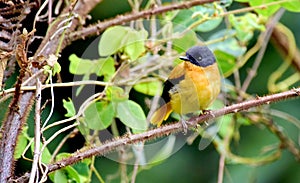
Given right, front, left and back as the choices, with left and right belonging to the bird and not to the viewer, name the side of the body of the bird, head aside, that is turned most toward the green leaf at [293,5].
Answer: left

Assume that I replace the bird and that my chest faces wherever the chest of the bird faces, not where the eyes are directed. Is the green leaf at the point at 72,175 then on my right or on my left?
on my right

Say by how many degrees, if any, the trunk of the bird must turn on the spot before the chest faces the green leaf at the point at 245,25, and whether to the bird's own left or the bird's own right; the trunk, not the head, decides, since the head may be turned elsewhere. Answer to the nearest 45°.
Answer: approximately 90° to the bird's own left

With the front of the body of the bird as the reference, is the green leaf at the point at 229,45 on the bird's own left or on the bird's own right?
on the bird's own left

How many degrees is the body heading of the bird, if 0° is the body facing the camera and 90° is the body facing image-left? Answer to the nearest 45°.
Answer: approximately 315°
